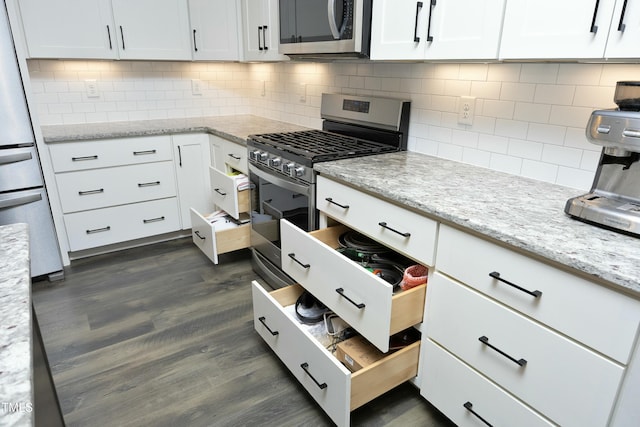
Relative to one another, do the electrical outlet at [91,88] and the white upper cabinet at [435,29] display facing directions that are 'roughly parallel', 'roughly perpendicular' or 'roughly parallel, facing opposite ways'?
roughly perpendicular

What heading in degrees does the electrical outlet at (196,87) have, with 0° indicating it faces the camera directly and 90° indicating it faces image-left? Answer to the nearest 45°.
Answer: approximately 0°

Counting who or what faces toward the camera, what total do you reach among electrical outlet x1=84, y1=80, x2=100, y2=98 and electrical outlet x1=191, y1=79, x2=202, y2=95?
2

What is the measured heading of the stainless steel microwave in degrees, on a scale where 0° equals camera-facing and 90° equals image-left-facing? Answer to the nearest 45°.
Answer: approximately 45°

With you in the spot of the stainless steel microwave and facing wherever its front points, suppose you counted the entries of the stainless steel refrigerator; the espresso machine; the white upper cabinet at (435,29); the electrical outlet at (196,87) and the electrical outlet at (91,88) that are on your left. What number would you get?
2

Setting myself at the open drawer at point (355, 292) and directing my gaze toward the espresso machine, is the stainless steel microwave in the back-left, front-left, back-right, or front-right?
back-left

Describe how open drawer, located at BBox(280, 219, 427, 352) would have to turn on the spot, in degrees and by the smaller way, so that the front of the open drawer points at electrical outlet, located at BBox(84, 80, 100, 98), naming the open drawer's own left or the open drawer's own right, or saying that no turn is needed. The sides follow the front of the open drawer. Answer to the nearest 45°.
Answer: approximately 90° to the open drawer's own right

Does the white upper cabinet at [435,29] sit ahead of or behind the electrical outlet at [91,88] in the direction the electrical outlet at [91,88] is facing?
ahead

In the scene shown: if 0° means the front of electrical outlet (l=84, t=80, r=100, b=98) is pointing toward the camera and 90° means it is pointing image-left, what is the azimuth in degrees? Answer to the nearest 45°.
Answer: approximately 0°

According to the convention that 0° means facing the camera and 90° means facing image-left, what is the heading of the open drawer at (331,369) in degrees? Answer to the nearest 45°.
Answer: approximately 45°
